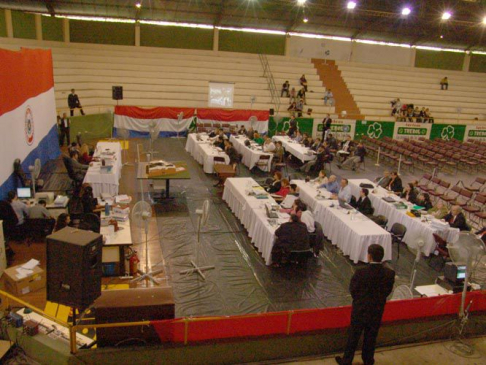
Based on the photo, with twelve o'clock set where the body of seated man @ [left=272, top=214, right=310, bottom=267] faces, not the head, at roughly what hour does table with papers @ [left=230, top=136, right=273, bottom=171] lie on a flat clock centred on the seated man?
The table with papers is roughly at 1 o'clock from the seated man.

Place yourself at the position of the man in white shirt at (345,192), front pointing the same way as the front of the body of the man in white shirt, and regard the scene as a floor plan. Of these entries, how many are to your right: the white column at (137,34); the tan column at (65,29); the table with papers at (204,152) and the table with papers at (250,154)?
4

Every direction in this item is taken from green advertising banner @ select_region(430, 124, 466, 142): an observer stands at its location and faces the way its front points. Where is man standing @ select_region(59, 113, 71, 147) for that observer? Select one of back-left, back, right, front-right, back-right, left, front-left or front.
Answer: front-right

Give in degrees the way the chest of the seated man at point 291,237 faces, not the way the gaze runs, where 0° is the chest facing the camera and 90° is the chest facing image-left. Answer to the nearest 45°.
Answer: approximately 135°

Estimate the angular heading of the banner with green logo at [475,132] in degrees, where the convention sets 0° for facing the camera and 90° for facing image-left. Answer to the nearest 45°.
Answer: approximately 0°

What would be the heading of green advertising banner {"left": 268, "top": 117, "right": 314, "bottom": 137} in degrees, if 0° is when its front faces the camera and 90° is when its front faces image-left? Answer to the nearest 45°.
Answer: approximately 0°

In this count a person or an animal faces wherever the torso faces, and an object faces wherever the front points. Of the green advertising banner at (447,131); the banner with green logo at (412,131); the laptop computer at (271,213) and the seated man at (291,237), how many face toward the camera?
2

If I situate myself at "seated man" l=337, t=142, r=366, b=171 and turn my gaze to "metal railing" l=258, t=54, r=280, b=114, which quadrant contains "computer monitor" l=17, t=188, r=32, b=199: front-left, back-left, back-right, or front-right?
back-left

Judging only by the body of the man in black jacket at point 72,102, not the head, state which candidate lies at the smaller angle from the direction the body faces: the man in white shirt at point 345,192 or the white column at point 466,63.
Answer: the man in white shirt

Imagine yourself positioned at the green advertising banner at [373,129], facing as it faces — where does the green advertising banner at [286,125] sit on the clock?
the green advertising banner at [286,125] is roughly at 2 o'clock from the green advertising banner at [373,129].
